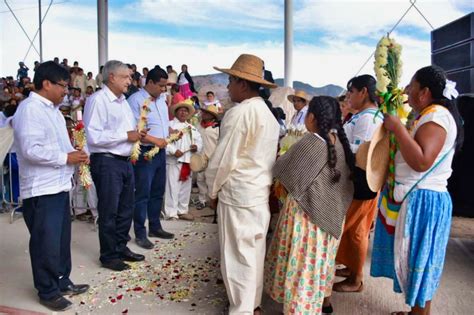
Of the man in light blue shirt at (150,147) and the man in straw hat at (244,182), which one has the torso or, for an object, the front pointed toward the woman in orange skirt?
the man in light blue shirt

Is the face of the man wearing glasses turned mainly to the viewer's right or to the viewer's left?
to the viewer's right

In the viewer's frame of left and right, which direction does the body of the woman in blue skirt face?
facing to the left of the viewer

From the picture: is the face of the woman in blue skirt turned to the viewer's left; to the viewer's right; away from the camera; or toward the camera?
to the viewer's left

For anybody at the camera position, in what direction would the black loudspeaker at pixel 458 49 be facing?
facing the viewer and to the left of the viewer

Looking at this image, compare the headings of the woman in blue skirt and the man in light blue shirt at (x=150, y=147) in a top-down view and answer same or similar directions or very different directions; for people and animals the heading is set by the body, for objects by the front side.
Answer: very different directions

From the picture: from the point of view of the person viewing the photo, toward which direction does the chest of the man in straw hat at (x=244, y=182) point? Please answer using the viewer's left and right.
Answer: facing away from the viewer and to the left of the viewer

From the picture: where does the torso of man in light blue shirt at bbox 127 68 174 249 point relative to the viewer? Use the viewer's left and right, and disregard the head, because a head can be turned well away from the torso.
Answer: facing the viewer and to the right of the viewer

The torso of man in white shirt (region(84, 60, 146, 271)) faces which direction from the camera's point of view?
to the viewer's right

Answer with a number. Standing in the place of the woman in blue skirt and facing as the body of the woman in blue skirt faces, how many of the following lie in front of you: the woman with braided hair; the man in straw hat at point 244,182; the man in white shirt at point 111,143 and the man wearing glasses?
4

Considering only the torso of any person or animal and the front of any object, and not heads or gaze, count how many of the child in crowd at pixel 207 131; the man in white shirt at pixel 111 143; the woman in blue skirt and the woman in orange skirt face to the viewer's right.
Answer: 1

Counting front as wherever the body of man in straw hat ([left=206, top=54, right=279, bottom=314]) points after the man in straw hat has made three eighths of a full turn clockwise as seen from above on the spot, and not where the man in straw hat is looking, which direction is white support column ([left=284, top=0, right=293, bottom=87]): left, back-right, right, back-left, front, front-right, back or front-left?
left

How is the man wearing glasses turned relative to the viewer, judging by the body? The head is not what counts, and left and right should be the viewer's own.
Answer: facing to the right of the viewer

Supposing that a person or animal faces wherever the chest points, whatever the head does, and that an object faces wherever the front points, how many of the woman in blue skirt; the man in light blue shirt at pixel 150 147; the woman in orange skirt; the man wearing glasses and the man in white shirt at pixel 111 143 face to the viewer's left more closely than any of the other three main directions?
2
